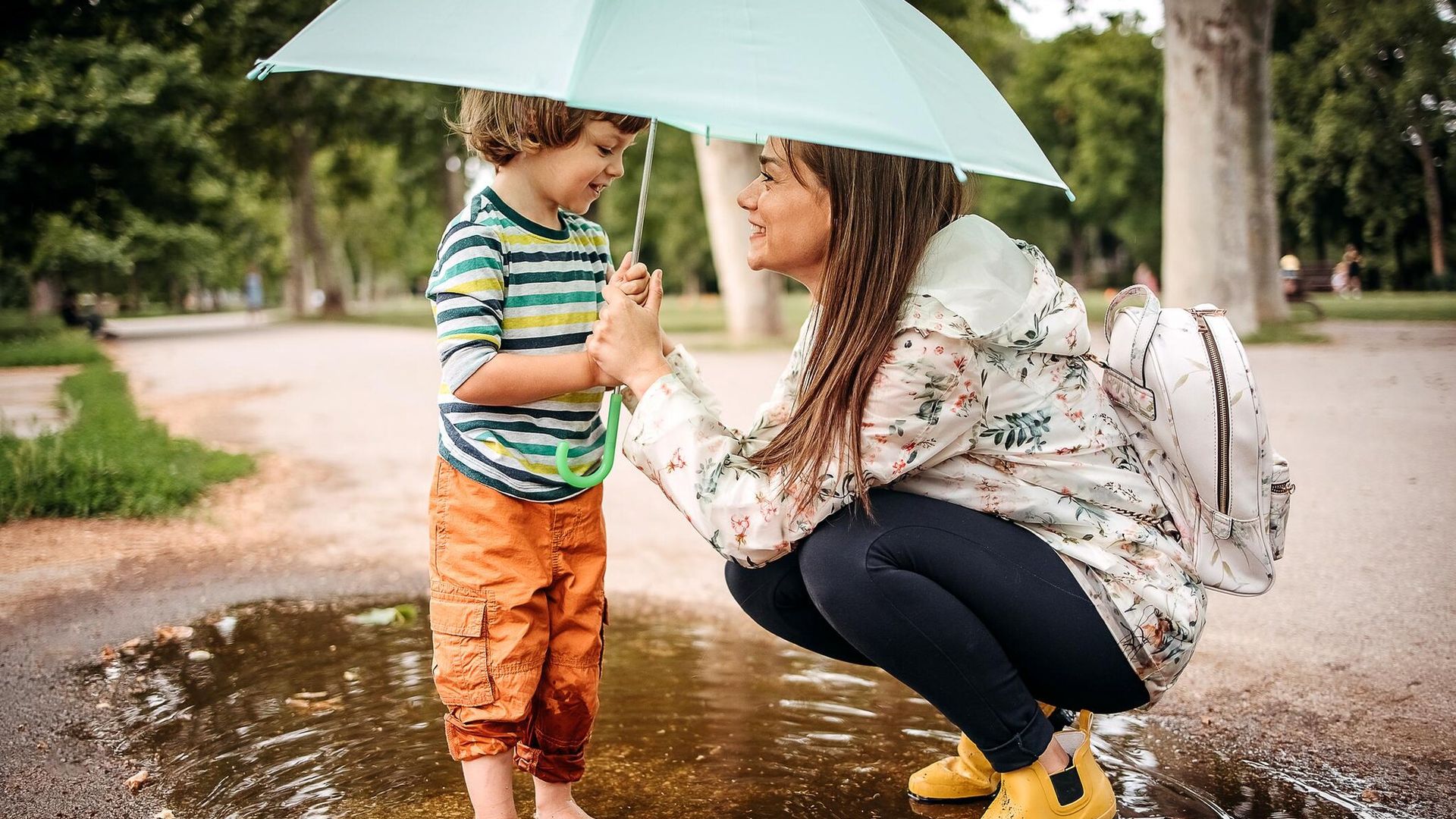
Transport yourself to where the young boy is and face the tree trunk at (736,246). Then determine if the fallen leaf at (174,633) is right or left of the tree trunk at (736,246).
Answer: left

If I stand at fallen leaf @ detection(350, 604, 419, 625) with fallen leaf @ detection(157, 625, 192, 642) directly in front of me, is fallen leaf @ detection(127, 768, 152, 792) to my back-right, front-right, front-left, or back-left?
front-left

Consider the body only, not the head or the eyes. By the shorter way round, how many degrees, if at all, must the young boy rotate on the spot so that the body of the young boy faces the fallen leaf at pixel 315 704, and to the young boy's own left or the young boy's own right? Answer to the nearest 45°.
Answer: approximately 180°

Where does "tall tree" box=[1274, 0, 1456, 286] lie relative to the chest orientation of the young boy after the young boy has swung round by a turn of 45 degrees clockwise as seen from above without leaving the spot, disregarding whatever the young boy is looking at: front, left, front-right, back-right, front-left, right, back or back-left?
back-left

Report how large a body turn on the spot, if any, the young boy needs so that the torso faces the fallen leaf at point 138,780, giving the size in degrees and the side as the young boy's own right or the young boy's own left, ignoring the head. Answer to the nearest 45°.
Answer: approximately 180°

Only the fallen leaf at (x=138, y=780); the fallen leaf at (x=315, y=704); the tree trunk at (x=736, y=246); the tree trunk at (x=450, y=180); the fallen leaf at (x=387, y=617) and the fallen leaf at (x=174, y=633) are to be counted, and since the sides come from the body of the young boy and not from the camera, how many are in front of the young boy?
0

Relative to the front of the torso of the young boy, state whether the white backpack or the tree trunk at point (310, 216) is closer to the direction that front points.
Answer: the white backpack

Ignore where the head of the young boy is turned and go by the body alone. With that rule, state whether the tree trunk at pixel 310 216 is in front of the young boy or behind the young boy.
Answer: behind

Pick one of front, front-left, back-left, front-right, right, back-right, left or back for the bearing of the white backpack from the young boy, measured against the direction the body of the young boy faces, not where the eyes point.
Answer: front-left

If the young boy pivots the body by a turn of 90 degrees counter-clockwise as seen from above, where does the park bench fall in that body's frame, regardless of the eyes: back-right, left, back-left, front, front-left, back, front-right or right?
front

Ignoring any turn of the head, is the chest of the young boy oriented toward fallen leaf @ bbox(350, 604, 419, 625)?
no

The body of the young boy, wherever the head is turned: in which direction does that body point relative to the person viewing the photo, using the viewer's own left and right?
facing the viewer and to the right of the viewer

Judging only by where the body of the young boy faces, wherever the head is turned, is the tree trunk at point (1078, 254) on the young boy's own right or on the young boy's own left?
on the young boy's own left

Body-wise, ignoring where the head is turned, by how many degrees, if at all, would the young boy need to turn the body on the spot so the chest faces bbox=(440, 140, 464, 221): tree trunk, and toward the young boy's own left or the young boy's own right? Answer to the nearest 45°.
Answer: approximately 135° to the young boy's own left
